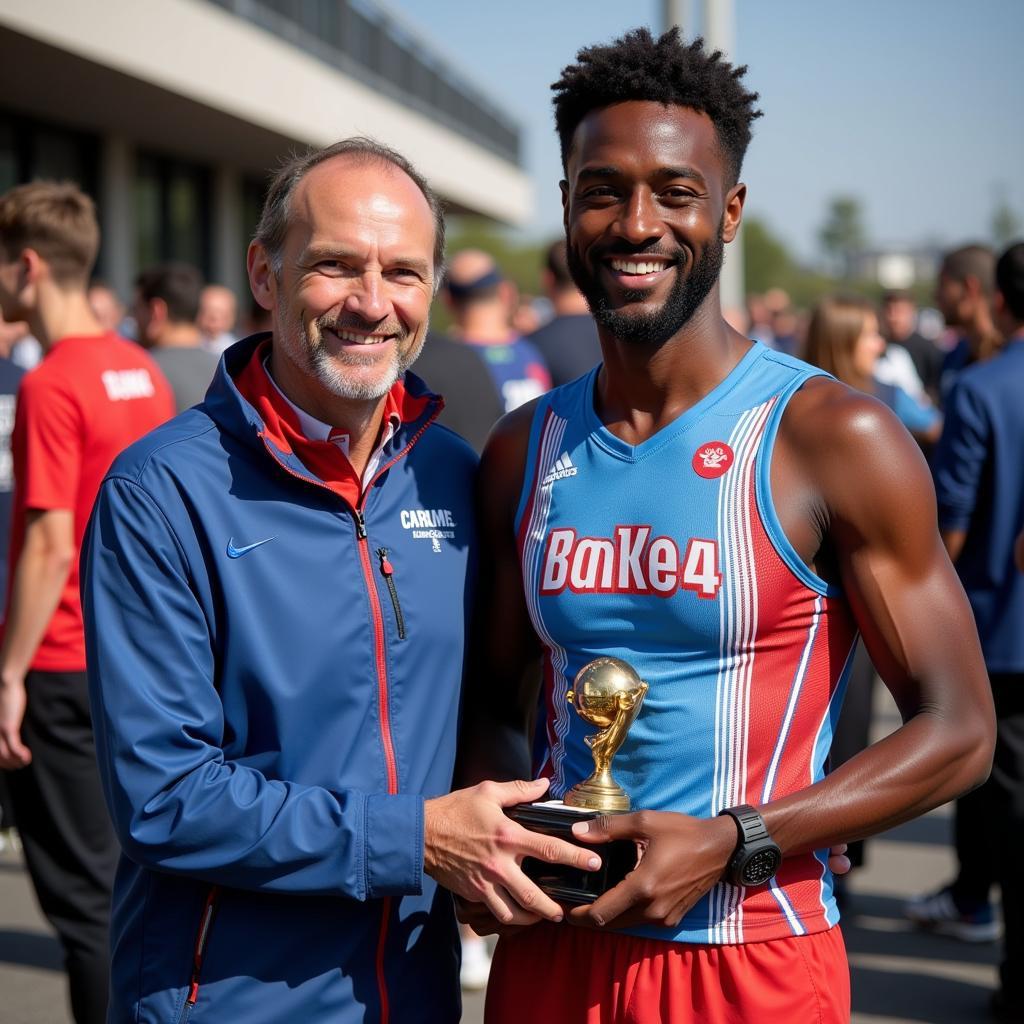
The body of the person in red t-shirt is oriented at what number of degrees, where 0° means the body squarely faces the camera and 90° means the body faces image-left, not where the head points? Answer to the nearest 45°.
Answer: approximately 135°

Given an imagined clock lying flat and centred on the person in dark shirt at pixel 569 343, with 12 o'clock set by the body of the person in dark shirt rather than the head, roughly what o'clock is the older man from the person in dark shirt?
The older man is roughly at 6 o'clock from the person in dark shirt.

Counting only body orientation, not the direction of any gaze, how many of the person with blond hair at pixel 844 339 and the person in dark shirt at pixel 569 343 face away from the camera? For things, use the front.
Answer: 1

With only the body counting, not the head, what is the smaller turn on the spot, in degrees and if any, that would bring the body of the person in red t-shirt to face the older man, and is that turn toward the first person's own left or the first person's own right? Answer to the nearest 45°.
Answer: approximately 135° to the first person's own left

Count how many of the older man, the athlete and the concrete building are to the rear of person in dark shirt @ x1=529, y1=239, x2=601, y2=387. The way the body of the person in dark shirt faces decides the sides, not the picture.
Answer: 2

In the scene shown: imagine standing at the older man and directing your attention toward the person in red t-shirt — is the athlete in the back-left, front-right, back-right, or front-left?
back-right

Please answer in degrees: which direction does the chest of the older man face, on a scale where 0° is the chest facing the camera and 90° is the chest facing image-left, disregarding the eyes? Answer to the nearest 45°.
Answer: approximately 315°

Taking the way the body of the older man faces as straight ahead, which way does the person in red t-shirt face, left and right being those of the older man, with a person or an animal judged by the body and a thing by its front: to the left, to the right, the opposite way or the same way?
the opposite way

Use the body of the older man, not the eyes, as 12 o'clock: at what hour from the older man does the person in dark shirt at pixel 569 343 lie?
The person in dark shirt is roughly at 8 o'clock from the older man.

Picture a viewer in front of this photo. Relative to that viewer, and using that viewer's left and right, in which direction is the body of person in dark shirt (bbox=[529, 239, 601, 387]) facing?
facing away from the viewer
